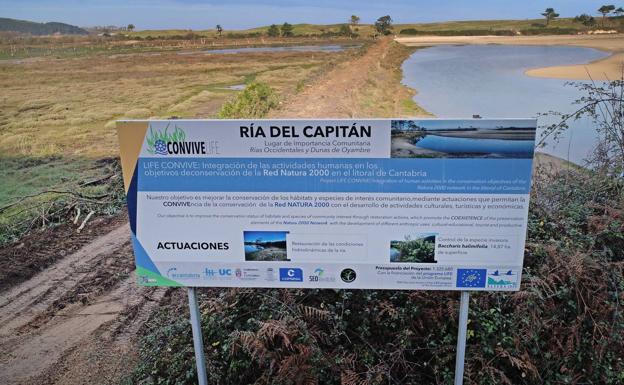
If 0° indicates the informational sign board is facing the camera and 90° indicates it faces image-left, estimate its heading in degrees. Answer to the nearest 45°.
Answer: approximately 0°
